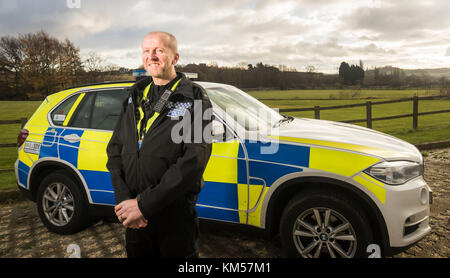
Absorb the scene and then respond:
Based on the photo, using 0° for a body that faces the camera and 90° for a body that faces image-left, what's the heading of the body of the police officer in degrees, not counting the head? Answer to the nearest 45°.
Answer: approximately 45°

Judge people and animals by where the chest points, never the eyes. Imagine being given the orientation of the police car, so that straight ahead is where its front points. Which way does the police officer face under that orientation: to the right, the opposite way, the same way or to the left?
to the right

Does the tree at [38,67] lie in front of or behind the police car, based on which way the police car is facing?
behind

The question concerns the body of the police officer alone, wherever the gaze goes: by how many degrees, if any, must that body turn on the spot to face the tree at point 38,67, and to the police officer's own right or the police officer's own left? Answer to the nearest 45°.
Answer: approximately 135° to the police officer's own right

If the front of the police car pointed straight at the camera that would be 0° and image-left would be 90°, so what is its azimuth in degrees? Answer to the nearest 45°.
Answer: approximately 315°

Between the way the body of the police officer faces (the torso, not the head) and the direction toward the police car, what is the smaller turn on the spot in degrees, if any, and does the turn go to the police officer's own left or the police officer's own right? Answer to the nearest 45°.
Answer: approximately 180°
